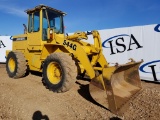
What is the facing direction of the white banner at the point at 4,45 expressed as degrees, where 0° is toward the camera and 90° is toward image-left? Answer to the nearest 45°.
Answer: approximately 0°

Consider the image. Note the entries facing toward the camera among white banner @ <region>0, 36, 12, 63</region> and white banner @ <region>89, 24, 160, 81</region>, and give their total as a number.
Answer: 2

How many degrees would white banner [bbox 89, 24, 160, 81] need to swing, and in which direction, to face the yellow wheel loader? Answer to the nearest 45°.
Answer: approximately 45° to its right

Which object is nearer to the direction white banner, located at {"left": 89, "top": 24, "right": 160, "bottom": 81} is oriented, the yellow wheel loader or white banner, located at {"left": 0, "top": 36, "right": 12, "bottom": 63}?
the yellow wheel loader

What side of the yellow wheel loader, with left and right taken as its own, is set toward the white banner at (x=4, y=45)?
back

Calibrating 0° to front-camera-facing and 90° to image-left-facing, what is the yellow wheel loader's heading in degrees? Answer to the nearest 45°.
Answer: approximately 315°

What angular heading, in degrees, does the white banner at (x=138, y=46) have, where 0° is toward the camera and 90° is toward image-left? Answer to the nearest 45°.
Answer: approximately 0°

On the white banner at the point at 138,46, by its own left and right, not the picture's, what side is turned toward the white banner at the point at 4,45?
right
